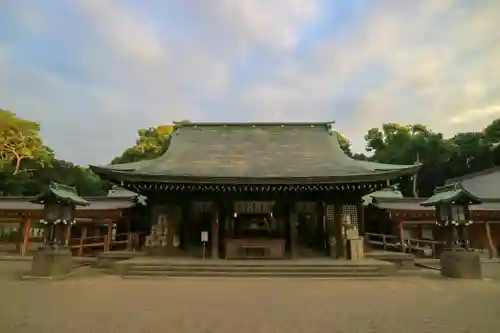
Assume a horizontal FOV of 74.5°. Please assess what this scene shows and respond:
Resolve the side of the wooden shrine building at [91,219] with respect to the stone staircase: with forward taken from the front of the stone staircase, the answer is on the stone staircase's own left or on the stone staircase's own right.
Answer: on the stone staircase's own right

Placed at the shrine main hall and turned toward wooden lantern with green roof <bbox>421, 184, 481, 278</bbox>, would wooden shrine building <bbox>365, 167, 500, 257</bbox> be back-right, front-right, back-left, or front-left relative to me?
front-left

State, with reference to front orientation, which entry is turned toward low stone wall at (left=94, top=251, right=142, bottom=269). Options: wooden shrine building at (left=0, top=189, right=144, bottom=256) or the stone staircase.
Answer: the wooden shrine building

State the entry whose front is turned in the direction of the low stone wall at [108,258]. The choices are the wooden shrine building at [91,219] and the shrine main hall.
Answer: the wooden shrine building

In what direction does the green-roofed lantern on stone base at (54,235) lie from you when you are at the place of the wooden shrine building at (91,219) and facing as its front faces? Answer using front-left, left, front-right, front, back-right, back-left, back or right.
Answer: front

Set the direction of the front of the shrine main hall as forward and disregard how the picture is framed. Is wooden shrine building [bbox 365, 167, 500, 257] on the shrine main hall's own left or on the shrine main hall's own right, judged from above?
on the shrine main hall's own left

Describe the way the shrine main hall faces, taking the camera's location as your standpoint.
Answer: facing the viewer

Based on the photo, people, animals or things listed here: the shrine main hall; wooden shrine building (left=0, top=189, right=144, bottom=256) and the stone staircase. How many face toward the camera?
3

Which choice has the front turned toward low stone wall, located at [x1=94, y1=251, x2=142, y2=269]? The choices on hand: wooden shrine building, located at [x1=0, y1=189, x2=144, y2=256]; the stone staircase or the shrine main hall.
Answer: the wooden shrine building

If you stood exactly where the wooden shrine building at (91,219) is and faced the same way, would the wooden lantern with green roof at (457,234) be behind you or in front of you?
in front

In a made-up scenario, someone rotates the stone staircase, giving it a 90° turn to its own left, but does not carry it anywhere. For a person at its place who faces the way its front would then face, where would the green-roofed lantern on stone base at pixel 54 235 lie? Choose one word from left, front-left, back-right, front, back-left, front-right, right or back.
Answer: back

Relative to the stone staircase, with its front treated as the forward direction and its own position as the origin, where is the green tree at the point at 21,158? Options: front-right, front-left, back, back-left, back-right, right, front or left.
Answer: back-right

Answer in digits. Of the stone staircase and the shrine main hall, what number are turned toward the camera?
2

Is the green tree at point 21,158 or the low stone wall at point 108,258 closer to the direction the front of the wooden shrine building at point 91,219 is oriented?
the low stone wall

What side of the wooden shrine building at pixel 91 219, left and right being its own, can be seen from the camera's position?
front

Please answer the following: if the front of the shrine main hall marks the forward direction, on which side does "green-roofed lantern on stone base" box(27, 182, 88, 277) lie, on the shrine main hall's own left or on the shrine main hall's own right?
on the shrine main hall's own right
